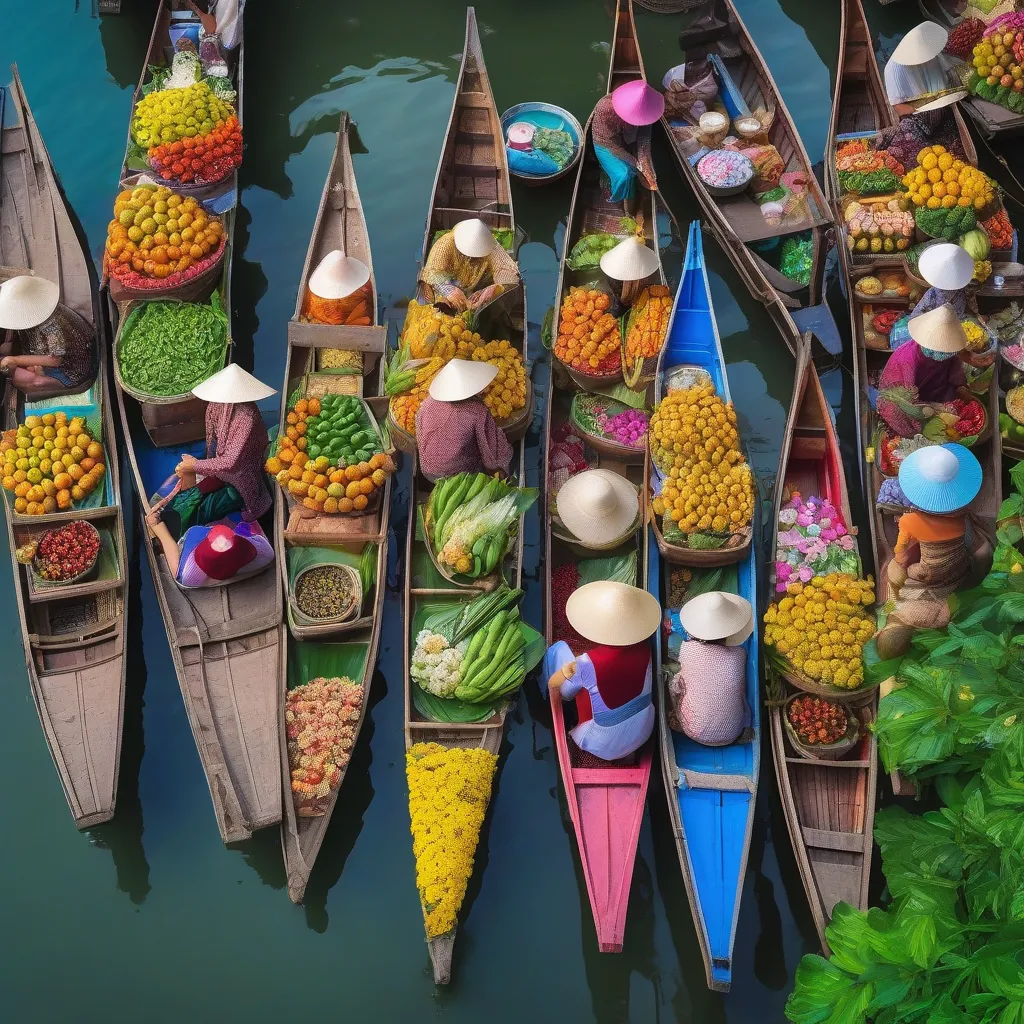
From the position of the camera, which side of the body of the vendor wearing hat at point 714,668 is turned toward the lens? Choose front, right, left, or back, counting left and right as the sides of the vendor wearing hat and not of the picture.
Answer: back

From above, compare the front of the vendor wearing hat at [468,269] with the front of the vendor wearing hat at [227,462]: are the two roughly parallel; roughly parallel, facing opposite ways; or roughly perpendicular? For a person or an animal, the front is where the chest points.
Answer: roughly perpendicular

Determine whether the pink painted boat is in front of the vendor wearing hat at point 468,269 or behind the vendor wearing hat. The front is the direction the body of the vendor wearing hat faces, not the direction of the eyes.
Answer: in front

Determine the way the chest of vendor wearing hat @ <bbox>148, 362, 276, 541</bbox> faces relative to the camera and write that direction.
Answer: to the viewer's left
